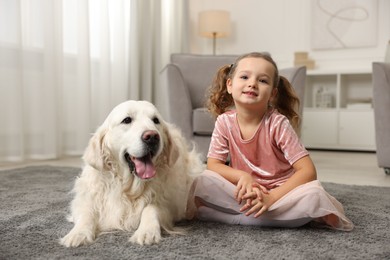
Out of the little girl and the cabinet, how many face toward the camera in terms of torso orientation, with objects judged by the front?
2

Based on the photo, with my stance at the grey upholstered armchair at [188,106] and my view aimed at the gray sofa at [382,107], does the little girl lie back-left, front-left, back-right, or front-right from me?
front-right

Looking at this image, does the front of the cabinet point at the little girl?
yes

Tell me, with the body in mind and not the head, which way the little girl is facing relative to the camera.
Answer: toward the camera

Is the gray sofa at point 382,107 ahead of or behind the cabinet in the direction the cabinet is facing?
ahead

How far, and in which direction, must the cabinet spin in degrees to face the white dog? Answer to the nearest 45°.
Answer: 0° — it already faces it

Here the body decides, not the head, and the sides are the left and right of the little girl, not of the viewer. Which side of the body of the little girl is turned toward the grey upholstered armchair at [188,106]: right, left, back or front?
back

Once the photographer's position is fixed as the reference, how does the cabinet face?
facing the viewer

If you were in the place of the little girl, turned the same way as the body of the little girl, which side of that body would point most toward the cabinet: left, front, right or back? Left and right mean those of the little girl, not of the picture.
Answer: back
